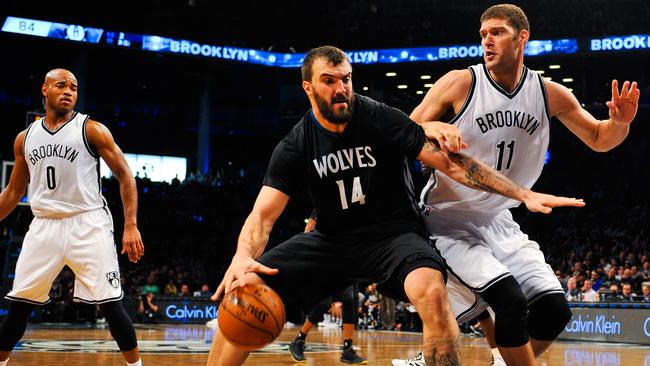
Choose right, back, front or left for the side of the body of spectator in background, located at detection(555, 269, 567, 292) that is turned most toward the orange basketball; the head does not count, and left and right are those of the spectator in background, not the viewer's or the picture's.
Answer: front

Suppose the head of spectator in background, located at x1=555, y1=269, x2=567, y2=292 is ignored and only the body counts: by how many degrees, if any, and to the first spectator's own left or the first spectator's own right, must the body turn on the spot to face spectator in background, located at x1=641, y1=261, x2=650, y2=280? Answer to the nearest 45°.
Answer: approximately 45° to the first spectator's own left

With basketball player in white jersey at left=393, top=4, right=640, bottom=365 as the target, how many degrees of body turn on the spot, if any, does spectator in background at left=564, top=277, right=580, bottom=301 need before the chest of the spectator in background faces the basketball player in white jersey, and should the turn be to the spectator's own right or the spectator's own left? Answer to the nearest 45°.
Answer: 0° — they already face them

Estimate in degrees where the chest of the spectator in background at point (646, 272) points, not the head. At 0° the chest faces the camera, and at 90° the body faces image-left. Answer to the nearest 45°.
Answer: approximately 0°

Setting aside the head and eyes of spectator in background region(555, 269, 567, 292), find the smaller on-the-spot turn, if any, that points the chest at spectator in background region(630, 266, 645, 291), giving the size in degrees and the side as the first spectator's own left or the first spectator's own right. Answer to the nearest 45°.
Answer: approximately 45° to the first spectator's own left

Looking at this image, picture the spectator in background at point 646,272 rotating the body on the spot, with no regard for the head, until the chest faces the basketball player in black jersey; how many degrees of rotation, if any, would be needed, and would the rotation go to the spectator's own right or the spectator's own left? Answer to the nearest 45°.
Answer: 0° — they already face them

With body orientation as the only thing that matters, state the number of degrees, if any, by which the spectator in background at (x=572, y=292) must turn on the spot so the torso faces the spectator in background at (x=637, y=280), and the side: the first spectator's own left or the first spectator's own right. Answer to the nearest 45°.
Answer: approximately 90° to the first spectator's own left
